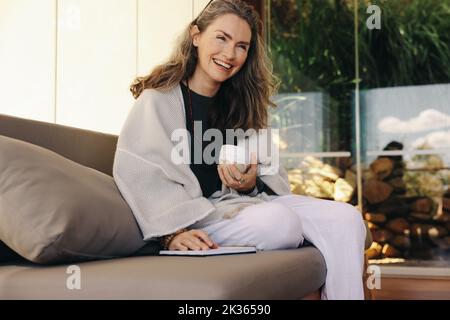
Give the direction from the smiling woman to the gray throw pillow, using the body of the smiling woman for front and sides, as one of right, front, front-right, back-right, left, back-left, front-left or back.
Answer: right

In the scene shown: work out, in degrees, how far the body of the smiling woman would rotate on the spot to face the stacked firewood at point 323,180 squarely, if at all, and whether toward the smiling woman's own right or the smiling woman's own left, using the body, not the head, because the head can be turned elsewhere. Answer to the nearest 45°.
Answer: approximately 135° to the smiling woman's own left

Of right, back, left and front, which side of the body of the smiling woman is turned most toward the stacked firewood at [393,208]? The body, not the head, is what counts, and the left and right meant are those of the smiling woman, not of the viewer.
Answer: left

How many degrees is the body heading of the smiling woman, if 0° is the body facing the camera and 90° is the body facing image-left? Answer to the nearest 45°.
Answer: approximately 315°

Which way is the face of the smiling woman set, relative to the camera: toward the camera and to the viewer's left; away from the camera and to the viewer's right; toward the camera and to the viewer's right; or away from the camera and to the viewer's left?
toward the camera and to the viewer's right
